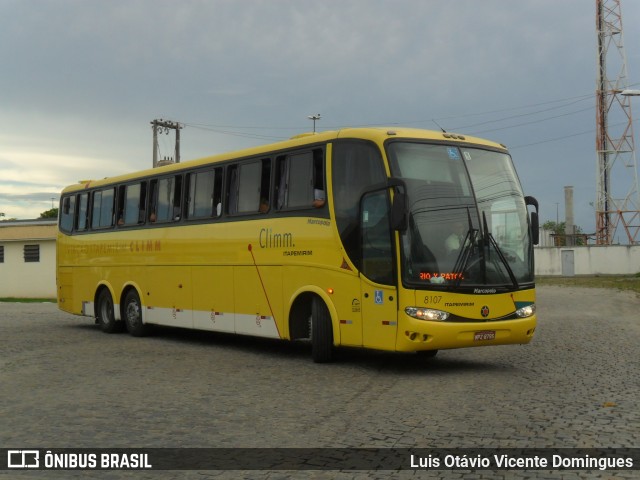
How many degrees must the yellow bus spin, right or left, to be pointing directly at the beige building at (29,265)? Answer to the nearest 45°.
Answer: approximately 180°

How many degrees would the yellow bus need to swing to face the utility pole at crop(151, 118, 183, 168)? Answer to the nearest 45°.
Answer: approximately 135° to its left

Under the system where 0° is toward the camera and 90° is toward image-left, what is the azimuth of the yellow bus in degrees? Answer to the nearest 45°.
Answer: approximately 315°
